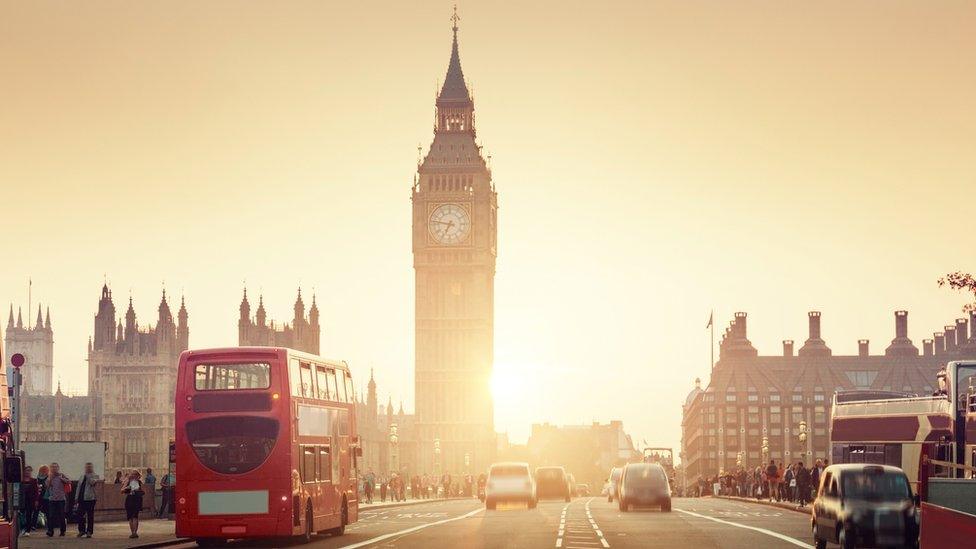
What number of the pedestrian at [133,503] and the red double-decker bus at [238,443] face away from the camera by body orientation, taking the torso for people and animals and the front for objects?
1

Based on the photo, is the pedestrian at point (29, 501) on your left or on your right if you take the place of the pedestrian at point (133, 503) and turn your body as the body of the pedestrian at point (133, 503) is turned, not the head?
on your right

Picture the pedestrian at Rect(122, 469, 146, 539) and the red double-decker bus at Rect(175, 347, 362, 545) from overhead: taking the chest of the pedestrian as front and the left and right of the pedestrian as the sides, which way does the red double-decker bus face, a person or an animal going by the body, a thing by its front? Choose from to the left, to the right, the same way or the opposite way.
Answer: the opposite way

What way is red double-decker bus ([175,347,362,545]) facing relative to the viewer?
away from the camera

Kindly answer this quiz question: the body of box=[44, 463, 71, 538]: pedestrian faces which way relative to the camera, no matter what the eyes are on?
toward the camera

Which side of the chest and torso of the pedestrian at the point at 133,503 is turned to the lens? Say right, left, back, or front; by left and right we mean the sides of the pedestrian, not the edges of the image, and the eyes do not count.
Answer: front

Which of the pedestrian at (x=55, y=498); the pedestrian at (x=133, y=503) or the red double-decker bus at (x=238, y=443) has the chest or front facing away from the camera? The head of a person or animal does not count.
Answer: the red double-decker bus

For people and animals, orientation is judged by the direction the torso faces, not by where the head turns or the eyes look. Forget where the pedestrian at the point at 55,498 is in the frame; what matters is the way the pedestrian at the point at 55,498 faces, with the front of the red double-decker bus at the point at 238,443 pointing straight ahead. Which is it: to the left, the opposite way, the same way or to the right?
the opposite way

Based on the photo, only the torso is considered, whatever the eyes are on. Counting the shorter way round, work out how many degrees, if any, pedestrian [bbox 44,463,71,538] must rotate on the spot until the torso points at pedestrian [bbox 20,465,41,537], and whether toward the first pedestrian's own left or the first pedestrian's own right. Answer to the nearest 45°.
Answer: approximately 90° to the first pedestrian's own right

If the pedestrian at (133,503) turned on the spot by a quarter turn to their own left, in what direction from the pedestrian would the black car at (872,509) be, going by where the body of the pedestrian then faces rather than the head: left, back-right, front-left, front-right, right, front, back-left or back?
front-right

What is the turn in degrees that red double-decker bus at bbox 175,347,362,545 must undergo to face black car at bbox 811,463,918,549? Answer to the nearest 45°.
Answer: approximately 135° to its right
